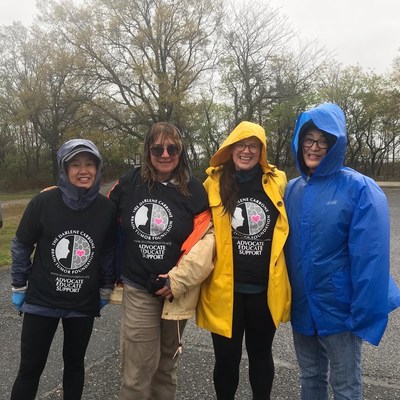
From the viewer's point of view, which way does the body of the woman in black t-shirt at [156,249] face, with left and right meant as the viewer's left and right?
facing the viewer

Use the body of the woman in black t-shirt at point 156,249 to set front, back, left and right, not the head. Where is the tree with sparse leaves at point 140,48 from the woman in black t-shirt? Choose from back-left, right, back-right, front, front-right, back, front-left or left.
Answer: back

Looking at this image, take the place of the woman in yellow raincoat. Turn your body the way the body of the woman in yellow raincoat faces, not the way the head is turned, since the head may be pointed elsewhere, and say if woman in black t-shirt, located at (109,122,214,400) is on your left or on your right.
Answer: on your right

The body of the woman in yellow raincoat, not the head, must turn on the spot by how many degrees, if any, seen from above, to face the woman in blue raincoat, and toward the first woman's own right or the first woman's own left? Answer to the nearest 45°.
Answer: approximately 45° to the first woman's own left

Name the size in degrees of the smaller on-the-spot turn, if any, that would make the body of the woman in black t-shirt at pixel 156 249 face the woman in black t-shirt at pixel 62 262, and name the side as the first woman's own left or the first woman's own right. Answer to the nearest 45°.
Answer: approximately 90° to the first woman's own right

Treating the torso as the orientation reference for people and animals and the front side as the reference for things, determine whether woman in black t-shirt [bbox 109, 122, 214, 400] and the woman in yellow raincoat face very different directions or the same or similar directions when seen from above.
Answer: same or similar directions

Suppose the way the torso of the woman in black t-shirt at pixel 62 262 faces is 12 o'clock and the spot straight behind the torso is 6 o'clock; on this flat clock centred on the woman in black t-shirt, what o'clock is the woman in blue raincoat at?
The woman in blue raincoat is roughly at 10 o'clock from the woman in black t-shirt.

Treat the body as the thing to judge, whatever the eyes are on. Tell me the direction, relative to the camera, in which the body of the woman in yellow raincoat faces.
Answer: toward the camera

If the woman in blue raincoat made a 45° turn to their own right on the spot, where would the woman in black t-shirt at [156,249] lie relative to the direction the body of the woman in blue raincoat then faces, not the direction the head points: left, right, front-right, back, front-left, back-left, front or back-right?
front

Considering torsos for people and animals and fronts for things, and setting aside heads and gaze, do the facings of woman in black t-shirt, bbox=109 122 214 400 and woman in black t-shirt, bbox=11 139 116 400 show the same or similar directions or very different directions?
same or similar directions

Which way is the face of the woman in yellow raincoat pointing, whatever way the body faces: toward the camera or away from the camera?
toward the camera

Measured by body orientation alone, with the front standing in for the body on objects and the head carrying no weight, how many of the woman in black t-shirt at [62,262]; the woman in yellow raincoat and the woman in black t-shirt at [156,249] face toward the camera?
3

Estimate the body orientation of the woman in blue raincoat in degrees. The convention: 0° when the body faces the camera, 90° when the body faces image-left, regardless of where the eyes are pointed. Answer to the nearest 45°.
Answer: approximately 45°

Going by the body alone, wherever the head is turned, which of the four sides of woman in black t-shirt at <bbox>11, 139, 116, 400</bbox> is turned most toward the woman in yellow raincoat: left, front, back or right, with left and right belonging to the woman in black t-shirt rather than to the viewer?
left

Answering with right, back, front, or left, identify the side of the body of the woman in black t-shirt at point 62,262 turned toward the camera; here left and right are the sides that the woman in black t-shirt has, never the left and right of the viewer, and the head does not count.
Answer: front

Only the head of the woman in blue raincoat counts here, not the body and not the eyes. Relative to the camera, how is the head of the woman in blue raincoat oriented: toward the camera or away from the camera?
toward the camera

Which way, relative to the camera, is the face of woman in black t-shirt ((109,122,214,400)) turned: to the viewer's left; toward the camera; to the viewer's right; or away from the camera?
toward the camera
